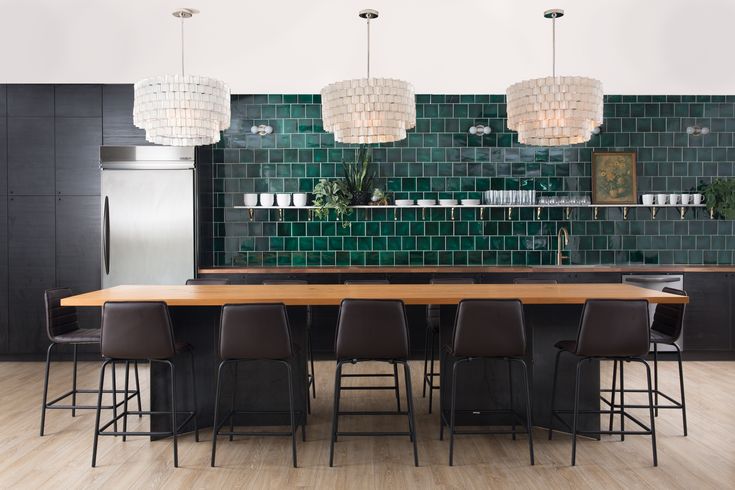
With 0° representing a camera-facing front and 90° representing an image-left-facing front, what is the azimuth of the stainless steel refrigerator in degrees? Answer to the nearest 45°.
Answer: approximately 0°

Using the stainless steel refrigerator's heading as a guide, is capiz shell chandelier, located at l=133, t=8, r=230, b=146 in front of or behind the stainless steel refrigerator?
in front

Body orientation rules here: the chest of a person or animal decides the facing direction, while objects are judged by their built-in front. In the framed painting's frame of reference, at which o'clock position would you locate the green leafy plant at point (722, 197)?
The green leafy plant is roughly at 9 o'clock from the framed painting.

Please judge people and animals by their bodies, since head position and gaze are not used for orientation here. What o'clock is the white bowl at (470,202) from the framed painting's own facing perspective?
The white bowl is roughly at 2 o'clock from the framed painting.

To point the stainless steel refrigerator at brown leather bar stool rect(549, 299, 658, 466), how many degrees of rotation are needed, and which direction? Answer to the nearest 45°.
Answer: approximately 45° to its left

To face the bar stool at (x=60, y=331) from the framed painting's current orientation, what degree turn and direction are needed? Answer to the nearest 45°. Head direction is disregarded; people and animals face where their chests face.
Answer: approximately 45° to its right

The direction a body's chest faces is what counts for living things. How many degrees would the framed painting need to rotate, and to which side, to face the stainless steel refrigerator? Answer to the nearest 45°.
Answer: approximately 45° to its right

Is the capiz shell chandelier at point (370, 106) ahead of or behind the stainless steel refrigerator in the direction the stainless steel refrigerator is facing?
ahead

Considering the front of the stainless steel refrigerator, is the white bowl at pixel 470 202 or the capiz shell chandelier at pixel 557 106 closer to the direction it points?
the capiz shell chandelier

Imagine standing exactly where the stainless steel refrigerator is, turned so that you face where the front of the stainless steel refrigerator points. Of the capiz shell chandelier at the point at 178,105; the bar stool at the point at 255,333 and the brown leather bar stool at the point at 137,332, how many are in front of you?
3

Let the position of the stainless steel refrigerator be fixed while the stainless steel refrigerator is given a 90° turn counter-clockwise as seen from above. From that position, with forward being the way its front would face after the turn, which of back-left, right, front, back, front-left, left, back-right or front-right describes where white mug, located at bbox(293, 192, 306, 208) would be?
front

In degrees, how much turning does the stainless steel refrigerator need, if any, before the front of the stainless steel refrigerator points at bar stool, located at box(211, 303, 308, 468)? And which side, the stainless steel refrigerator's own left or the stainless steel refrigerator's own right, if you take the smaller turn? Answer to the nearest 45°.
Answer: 0° — it already faces it

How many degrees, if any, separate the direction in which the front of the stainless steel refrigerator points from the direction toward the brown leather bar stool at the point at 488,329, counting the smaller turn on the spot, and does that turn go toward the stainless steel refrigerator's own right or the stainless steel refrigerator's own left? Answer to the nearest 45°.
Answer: approximately 45° to the stainless steel refrigerator's own left

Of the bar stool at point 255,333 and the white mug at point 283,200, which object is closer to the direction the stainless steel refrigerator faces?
the bar stool

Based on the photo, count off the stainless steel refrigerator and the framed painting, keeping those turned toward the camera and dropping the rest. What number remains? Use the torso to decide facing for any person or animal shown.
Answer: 2

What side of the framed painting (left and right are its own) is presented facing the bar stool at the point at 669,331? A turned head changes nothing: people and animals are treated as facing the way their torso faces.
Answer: front

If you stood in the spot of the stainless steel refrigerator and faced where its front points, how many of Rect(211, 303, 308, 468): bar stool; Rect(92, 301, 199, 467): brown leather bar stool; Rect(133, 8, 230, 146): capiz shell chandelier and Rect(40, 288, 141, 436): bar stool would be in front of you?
4

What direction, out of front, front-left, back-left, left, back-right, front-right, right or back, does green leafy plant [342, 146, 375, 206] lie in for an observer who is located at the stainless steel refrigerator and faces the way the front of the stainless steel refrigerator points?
left

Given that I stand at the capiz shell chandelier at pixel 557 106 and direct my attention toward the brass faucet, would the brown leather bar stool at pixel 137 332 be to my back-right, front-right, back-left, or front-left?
back-left
